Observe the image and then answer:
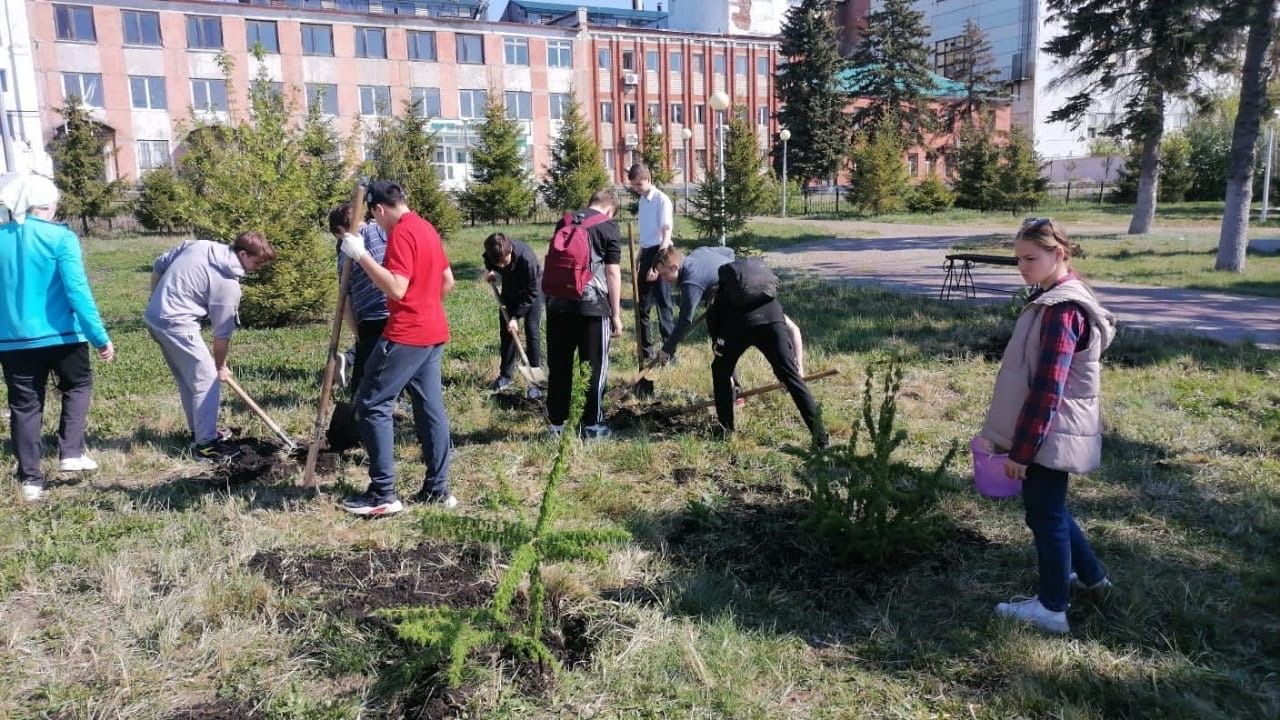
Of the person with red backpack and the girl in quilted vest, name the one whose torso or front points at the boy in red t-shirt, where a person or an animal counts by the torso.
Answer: the girl in quilted vest

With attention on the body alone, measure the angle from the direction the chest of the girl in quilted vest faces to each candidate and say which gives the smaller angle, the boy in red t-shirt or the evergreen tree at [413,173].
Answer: the boy in red t-shirt

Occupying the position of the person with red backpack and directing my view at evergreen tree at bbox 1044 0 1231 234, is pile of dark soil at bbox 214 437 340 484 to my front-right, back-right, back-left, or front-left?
back-left

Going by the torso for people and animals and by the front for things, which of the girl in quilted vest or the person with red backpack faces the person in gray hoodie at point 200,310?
the girl in quilted vest

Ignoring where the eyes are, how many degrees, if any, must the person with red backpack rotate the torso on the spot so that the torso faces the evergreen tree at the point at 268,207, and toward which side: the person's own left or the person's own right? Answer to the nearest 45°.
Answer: approximately 90° to the person's own left

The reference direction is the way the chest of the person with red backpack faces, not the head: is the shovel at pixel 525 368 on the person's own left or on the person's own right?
on the person's own left

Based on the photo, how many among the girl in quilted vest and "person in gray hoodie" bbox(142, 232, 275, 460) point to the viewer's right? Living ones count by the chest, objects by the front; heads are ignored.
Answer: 1

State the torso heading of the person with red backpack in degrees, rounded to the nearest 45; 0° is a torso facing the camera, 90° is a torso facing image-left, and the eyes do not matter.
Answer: approximately 225°

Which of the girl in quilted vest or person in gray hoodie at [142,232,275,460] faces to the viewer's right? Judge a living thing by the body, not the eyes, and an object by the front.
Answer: the person in gray hoodie

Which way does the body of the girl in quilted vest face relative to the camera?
to the viewer's left

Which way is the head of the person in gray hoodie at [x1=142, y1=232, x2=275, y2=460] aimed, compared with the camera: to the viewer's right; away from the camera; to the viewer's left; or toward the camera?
to the viewer's right

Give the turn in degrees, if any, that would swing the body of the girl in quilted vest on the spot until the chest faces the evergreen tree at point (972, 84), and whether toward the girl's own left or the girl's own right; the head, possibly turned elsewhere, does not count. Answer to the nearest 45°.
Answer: approximately 90° to the girl's own right

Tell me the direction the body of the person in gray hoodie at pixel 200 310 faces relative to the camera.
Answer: to the viewer's right

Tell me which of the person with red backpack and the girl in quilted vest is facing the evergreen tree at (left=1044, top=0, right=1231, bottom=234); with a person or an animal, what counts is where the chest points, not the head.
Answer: the person with red backpack
